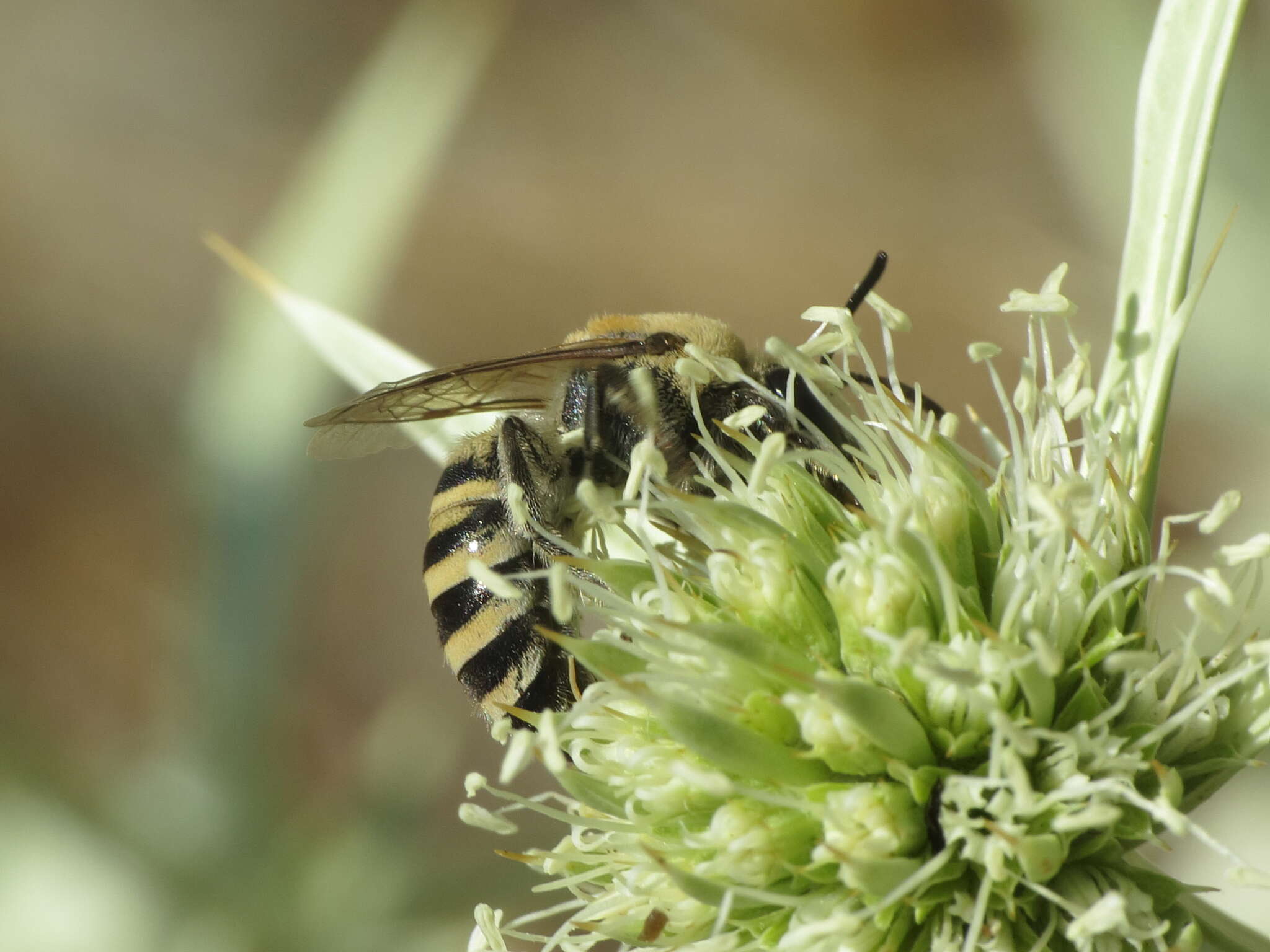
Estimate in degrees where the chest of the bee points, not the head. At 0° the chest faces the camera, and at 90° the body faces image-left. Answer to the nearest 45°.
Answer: approximately 270°
